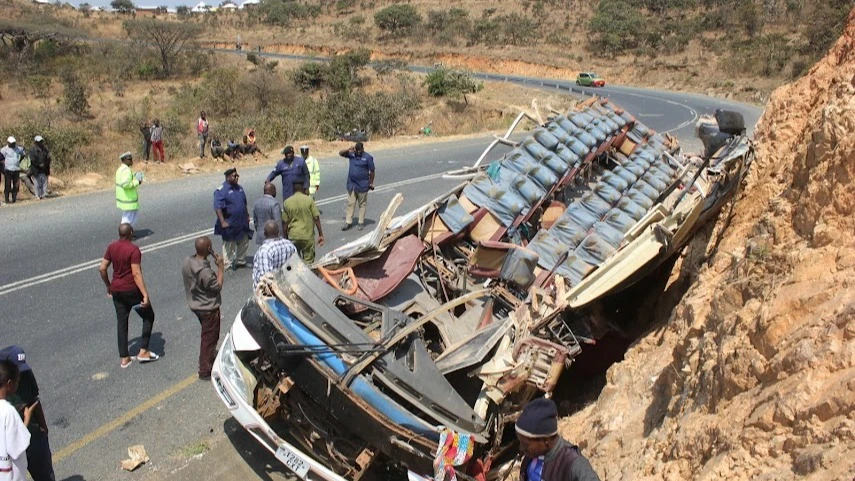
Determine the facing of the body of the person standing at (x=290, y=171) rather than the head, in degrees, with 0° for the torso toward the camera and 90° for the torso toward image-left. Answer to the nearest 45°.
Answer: approximately 0°

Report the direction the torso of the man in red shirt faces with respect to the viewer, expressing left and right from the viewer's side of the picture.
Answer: facing away from the viewer and to the right of the viewer

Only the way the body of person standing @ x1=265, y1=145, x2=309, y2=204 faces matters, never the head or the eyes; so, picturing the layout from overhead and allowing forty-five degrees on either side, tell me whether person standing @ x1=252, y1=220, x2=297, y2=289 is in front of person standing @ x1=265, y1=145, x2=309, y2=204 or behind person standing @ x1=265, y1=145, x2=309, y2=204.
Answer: in front

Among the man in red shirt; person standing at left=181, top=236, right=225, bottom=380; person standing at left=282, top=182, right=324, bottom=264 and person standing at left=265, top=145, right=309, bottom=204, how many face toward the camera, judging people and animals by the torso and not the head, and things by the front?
1

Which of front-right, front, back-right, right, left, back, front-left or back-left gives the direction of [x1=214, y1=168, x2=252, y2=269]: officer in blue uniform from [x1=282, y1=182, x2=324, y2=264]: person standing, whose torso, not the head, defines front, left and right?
front-left

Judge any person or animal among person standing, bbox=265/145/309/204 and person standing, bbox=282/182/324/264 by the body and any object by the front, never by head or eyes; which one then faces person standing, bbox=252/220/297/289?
person standing, bbox=265/145/309/204

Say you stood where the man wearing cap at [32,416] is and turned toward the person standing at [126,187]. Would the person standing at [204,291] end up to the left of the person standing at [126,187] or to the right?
right

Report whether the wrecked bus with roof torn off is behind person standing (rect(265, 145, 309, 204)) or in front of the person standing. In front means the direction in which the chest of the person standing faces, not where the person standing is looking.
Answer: in front

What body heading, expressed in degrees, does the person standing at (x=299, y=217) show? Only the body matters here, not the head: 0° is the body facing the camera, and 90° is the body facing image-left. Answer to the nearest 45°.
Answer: approximately 180°

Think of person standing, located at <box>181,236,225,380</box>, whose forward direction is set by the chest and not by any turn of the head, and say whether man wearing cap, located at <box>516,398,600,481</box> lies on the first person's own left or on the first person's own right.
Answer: on the first person's own right

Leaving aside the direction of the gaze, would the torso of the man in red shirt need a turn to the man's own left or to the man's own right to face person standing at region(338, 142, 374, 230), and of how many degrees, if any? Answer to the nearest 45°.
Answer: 0° — they already face them

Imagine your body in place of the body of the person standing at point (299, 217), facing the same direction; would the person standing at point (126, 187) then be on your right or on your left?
on your left
